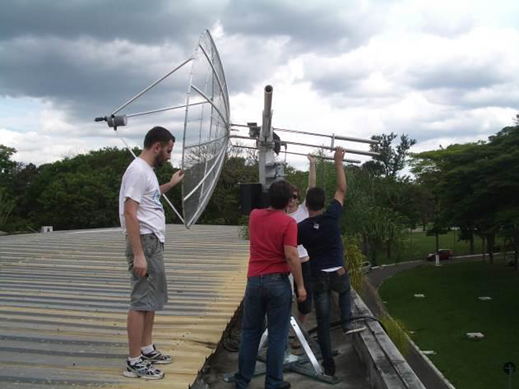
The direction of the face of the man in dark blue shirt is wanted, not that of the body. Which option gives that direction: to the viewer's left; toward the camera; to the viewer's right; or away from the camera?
away from the camera

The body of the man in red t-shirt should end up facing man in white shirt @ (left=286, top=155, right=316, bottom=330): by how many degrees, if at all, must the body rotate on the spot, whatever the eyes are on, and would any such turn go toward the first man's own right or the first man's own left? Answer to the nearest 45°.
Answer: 0° — they already face them

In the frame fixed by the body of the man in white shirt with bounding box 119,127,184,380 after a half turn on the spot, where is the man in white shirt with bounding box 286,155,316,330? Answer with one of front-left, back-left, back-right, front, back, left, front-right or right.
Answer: back-right

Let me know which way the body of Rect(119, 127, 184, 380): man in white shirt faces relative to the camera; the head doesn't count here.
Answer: to the viewer's right

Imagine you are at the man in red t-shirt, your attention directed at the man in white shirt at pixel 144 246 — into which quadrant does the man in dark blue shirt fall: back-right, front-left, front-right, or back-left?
back-right

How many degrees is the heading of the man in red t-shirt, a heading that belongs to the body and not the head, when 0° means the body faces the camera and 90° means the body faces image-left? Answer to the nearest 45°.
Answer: approximately 180°

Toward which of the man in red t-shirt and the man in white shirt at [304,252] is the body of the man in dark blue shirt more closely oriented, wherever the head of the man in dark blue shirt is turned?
the man in white shirt

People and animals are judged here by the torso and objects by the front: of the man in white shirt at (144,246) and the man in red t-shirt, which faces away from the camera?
the man in red t-shirt

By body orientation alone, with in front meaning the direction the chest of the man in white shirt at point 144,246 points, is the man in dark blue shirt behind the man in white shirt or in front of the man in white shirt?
in front

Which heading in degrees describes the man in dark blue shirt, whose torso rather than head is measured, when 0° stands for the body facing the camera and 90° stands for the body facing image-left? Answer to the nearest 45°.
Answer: approximately 180°

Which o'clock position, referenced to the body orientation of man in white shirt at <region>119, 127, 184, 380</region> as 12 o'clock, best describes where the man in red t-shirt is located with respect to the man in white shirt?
The man in red t-shirt is roughly at 12 o'clock from the man in white shirt.

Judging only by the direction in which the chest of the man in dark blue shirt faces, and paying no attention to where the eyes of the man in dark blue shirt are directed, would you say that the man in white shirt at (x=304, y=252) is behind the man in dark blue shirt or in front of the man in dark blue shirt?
in front

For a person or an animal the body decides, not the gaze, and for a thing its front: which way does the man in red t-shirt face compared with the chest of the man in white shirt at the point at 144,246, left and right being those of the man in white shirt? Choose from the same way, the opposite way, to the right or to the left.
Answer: to the left

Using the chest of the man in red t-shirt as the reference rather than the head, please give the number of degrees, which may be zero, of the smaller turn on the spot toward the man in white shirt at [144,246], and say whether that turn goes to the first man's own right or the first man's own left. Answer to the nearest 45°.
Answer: approximately 90° to the first man's own left

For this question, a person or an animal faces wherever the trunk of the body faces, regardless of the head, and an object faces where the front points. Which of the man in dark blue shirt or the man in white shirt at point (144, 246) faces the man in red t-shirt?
the man in white shirt

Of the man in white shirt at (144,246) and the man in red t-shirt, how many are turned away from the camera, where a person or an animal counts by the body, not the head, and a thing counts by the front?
1
